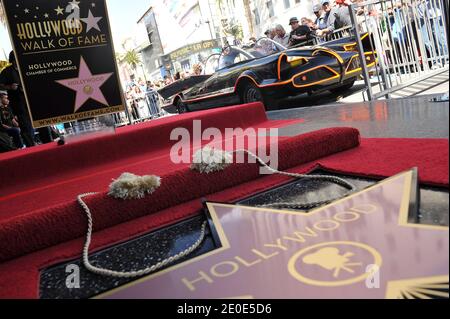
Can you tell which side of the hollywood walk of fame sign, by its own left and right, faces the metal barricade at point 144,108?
back

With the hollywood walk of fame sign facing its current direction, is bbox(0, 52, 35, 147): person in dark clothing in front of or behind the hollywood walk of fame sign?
behind

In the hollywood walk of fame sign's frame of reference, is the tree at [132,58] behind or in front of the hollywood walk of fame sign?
behind

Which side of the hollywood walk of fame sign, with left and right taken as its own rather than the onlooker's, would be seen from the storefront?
back

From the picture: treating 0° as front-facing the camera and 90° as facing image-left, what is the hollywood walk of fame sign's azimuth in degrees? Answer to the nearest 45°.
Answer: approximately 0°

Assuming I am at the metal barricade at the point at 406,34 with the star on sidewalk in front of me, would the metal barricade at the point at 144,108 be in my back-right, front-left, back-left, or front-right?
back-right

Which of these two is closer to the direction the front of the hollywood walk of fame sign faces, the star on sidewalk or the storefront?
the star on sidewalk

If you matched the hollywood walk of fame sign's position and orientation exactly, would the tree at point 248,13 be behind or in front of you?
behind
